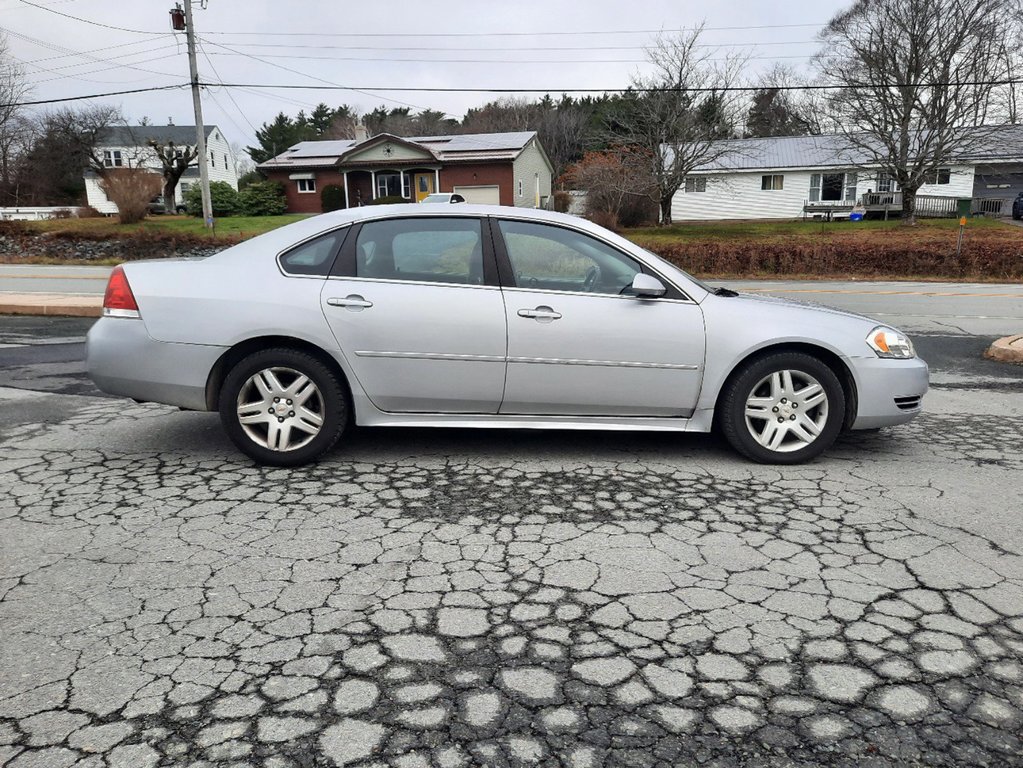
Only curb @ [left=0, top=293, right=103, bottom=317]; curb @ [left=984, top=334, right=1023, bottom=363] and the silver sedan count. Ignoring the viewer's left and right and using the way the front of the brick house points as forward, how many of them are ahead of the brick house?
3

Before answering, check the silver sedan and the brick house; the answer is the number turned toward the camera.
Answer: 1

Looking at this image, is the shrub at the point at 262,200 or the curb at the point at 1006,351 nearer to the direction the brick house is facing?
the curb

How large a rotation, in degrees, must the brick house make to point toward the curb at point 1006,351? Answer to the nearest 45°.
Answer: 0° — it already faces it

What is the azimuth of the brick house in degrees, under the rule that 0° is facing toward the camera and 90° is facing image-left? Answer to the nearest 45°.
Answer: approximately 0°

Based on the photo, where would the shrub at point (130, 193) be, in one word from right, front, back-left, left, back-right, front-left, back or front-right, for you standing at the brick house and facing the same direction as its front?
front-right

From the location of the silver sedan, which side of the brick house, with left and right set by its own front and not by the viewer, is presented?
front

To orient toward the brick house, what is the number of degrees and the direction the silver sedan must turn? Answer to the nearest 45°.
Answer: approximately 90° to its left

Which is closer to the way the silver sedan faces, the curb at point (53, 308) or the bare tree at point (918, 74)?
the bare tree

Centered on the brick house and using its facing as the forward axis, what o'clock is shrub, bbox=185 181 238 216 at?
The shrub is roughly at 3 o'clock from the brick house.

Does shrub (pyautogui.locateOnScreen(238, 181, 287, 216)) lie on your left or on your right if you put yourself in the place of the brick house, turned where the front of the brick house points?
on your right

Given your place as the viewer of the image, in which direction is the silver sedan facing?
facing to the right of the viewer

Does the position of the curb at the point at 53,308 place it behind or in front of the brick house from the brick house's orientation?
in front

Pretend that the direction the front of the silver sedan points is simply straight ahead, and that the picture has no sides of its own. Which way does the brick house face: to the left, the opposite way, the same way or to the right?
to the right
